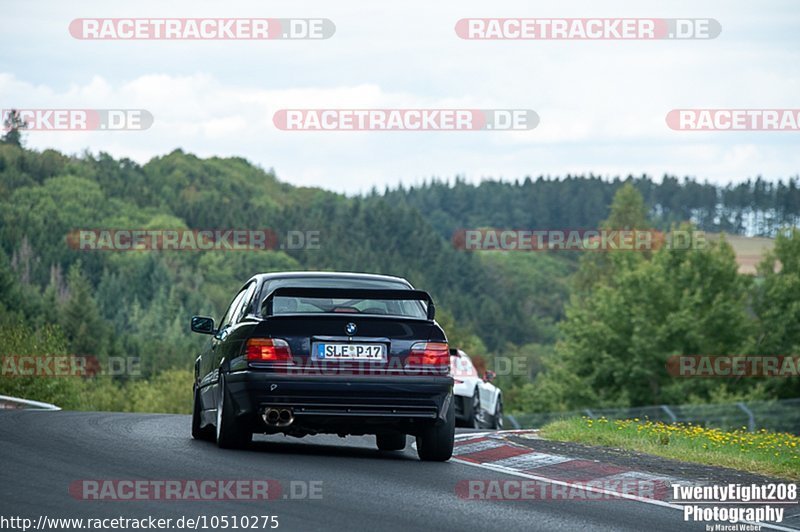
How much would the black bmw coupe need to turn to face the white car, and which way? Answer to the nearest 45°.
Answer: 0° — it already faces it

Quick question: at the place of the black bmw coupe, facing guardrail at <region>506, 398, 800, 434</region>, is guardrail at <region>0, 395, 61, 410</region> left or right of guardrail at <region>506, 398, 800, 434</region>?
left

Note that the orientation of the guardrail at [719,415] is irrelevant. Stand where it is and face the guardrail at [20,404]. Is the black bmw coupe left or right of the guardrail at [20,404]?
left

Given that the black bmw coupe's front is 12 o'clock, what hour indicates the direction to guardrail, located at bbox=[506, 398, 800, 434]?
The guardrail is roughly at 1 o'clock from the black bmw coupe.

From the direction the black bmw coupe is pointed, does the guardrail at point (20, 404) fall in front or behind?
in front

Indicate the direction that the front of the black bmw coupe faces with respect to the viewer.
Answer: facing away from the viewer
